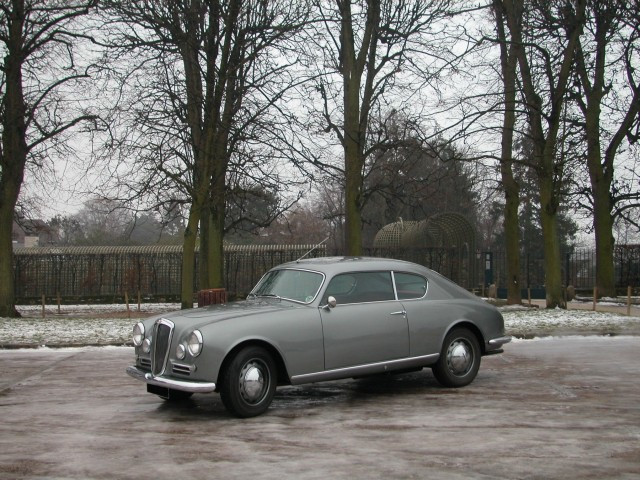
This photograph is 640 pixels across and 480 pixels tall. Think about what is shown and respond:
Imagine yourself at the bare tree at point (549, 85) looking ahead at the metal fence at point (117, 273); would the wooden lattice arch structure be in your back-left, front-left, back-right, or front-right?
front-right

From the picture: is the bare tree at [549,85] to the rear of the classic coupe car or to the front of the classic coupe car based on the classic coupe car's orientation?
to the rear

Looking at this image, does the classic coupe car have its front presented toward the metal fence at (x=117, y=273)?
no

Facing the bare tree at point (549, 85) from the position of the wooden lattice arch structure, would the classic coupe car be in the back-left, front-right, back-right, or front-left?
front-right

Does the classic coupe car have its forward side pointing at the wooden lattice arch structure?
no

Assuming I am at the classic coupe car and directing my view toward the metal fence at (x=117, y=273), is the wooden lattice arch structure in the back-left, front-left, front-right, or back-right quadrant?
front-right

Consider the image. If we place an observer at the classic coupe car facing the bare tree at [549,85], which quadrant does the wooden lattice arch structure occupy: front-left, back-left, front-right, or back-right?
front-left

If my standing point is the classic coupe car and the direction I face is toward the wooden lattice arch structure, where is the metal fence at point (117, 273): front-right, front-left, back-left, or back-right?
front-left
